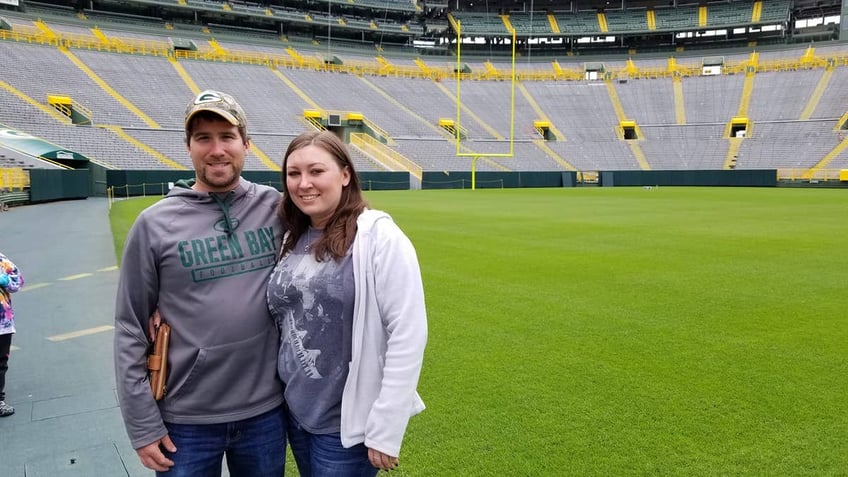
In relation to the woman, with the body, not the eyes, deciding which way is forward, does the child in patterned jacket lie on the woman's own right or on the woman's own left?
on the woman's own right

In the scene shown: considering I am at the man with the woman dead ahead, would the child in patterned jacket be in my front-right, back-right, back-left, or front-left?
back-left

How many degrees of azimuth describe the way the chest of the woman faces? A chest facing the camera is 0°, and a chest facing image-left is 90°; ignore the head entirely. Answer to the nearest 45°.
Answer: approximately 45°
